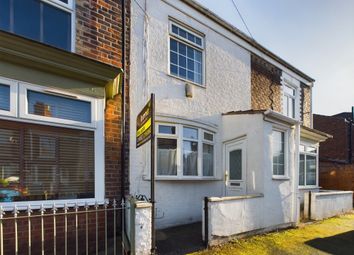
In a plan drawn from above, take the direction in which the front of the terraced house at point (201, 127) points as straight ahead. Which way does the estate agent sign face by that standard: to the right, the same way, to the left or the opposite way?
to the right

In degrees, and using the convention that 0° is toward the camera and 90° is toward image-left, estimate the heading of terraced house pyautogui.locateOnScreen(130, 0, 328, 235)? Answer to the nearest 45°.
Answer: approximately 315°

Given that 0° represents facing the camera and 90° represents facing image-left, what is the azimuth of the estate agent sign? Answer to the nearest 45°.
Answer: approximately 45°

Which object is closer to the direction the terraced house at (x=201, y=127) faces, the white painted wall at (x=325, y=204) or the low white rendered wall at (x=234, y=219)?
the low white rendered wall

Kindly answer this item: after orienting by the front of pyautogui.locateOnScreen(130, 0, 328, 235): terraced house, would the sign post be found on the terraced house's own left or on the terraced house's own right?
on the terraced house's own right
